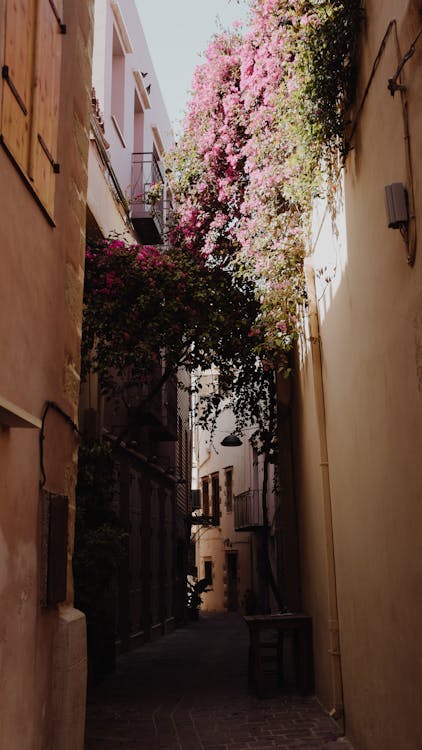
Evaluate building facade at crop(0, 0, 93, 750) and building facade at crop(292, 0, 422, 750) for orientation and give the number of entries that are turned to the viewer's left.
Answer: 1

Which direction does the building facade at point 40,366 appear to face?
to the viewer's right

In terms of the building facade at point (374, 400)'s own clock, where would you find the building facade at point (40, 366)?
the building facade at point (40, 366) is roughly at 11 o'clock from the building facade at point (374, 400).

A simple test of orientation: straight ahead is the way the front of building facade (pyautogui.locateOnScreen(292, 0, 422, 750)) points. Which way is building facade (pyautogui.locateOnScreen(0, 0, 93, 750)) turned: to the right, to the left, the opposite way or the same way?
the opposite way

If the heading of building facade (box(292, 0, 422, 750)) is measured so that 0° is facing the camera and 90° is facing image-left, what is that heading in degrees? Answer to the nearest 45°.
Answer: approximately 90°

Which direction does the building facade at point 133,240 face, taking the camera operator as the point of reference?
facing to the right of the viewer

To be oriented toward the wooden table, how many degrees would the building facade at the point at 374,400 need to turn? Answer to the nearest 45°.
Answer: approximately 90° to its right

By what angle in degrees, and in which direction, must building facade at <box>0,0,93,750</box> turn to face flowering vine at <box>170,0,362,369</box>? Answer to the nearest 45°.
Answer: approximately 45° to its left

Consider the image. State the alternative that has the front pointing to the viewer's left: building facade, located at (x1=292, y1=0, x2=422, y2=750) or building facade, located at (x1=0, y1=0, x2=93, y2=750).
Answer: building facade, located at (x1=292, y1=0, x2=422, y2=750)

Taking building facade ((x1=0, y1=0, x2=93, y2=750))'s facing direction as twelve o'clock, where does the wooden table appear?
The wooden table is roughly at 10 o'clock from the building facade.

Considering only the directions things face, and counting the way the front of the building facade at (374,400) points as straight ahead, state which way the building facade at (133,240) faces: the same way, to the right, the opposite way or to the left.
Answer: the opposite way

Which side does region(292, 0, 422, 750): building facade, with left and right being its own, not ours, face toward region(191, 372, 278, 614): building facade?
right
